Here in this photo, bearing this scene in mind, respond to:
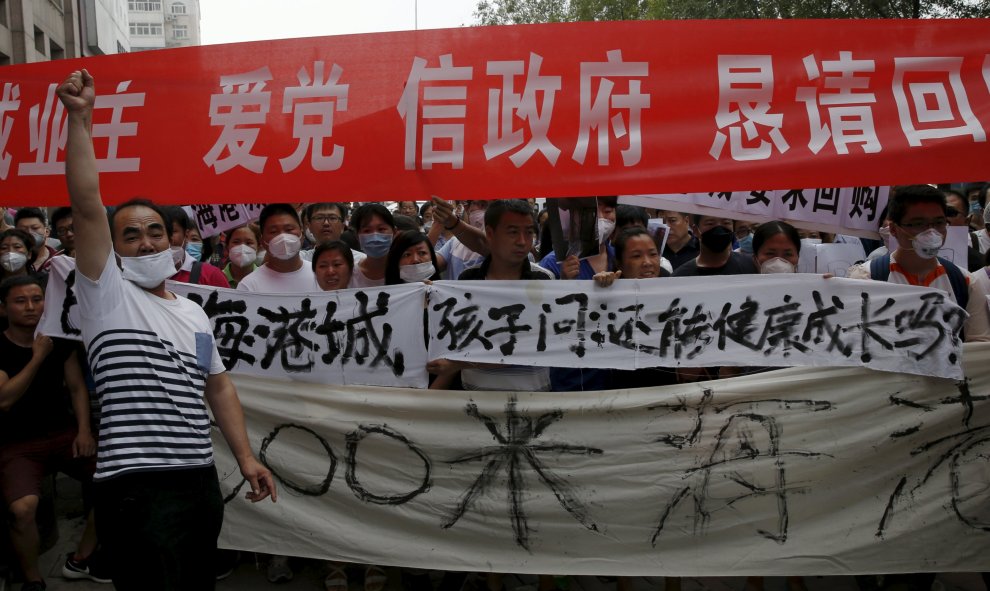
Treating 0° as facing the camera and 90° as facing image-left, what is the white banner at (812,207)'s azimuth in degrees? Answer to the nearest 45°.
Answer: approximately 0°

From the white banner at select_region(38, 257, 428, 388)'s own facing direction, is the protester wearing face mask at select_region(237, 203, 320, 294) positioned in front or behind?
behind
